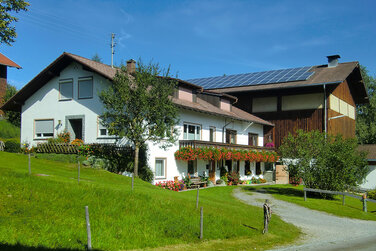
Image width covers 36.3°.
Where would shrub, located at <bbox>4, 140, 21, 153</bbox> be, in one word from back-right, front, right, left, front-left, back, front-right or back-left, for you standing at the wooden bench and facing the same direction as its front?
back-right

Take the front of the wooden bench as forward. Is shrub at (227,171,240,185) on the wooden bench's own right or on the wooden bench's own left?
on the wooden bench's own left

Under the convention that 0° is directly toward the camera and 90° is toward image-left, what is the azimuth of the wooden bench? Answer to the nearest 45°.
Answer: approximately 315°

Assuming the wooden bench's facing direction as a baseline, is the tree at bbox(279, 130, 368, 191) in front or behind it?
in front

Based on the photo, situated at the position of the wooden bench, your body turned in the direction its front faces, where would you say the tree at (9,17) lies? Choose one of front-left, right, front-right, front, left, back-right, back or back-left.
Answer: back-right

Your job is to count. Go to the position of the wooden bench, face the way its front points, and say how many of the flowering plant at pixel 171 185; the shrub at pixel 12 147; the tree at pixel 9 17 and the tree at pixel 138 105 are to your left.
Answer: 0

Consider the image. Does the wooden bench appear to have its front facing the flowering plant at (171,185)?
no

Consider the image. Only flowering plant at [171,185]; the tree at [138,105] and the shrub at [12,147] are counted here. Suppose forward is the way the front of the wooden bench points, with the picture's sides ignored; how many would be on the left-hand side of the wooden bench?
0

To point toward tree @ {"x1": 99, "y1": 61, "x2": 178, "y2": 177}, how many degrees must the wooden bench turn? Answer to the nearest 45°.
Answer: approximately 90° to its right

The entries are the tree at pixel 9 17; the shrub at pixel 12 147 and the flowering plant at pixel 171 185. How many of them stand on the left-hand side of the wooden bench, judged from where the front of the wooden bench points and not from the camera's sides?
0

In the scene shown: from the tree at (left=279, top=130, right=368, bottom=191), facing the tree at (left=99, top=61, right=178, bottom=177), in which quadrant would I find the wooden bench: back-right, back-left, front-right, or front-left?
front-right
